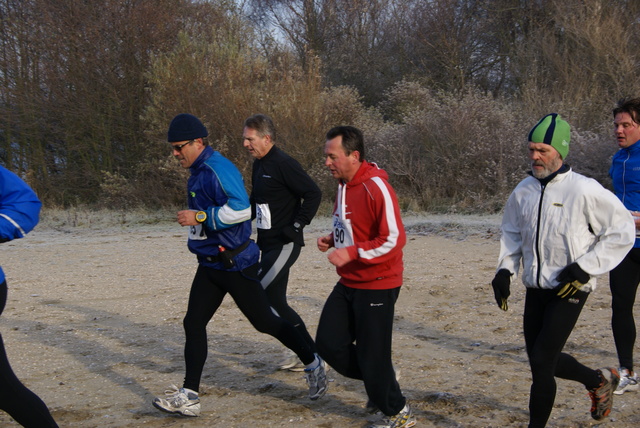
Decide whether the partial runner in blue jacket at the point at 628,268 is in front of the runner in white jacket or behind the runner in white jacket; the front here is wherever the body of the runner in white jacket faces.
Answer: behind

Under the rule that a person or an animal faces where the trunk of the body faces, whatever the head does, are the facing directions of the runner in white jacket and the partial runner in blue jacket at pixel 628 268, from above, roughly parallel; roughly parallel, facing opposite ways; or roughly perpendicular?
roughly parallel

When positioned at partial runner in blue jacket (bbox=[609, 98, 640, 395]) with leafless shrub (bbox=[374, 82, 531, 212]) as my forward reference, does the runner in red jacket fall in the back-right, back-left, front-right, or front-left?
back-left

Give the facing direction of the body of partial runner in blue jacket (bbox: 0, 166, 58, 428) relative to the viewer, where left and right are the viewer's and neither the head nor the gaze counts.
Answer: facing to the left of the viewer

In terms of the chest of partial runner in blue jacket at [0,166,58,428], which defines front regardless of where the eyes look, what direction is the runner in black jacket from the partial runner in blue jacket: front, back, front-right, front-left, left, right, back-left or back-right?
back-right

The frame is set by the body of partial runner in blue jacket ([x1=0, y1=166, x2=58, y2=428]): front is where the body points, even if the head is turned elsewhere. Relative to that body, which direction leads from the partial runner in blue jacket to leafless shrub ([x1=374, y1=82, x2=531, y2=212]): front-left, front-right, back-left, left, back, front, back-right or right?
back-right

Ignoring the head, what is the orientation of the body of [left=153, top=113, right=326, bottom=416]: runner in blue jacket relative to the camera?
to the viewer's left

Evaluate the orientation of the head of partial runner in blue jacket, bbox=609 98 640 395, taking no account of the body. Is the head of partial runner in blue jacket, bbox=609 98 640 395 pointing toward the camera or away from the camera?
toward the camera

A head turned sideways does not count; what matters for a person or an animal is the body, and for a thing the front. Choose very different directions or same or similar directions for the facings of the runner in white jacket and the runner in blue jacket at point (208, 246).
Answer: same or similar directions

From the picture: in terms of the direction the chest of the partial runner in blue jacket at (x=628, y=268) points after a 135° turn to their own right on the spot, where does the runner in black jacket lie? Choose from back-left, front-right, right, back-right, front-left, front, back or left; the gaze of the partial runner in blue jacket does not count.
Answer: left

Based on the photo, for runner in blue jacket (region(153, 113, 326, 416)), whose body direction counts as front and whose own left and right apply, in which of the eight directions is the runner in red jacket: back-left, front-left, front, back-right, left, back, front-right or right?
back-left

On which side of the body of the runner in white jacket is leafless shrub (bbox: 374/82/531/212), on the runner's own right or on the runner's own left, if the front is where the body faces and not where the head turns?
on the runner's own right

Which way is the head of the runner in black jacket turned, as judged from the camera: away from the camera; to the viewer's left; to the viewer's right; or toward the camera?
to the viewer's left

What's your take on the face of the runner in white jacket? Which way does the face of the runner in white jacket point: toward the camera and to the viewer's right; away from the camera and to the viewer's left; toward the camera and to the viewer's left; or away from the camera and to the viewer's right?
toward the camera and to the viewer's left

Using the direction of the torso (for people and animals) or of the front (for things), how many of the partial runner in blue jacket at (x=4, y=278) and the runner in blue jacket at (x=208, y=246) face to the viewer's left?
2

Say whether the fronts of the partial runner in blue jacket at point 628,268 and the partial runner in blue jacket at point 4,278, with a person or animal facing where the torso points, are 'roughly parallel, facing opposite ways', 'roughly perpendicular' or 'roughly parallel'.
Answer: roughly parallel

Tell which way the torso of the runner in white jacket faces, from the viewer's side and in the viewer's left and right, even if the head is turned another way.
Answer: facing the viewer and to the left of the viewer

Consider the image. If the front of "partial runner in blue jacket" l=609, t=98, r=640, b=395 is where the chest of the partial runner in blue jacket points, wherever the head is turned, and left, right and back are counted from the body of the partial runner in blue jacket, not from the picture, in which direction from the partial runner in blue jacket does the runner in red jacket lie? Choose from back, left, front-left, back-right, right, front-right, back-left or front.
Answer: front

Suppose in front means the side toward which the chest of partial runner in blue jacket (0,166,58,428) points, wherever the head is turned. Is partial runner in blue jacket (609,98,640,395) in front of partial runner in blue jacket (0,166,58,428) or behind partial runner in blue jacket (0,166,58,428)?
behind

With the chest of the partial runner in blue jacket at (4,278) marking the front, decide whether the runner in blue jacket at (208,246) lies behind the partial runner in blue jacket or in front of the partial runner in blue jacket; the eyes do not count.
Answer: behind
